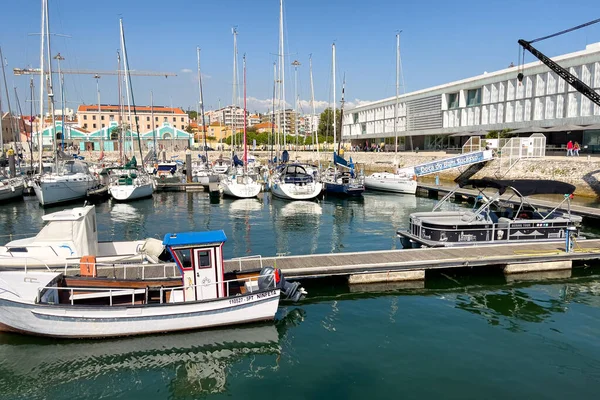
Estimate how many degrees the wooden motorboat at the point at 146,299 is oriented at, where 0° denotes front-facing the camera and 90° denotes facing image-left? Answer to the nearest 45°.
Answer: approximately 90°

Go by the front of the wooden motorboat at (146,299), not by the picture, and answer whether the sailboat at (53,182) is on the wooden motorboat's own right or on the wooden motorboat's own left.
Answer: on the wooden motorboat's own right

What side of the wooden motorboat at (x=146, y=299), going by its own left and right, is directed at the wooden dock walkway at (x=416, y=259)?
back

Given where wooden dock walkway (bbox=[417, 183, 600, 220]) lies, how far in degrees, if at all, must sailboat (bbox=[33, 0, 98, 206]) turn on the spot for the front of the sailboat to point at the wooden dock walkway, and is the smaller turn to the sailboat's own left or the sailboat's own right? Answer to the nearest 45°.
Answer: approximately 90° to the sailboat's own left

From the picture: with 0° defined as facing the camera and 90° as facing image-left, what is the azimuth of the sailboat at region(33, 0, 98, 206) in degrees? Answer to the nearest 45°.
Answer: approximately 45°

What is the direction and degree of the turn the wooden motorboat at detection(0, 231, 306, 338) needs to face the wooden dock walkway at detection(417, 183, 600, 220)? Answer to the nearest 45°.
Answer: approximately 135° to its right

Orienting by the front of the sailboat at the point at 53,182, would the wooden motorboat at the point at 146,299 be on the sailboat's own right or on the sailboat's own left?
on the sailboat's own left

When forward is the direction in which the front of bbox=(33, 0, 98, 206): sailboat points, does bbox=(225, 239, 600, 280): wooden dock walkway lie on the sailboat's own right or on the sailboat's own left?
on the sailboat's own left

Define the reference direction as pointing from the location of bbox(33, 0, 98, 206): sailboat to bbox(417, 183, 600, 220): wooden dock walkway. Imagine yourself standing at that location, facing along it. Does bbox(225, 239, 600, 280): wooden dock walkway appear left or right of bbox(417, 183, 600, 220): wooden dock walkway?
right
